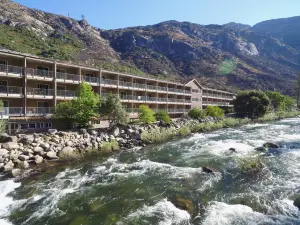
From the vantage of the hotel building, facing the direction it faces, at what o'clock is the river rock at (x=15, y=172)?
The river rock is roughly at 1 o'clock from the hotel building.

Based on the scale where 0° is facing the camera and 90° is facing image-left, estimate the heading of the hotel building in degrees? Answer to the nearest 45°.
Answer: approximately 315°

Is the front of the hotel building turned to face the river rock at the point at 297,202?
yes

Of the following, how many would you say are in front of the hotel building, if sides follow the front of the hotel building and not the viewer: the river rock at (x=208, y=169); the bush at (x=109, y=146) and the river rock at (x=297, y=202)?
3

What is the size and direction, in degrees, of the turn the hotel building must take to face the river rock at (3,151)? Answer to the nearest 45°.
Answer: approximately 45° to its right
